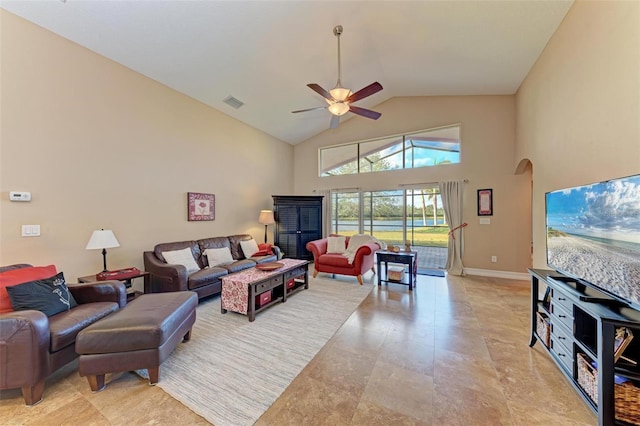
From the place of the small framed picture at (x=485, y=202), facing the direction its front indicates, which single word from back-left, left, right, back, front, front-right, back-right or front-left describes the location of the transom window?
right

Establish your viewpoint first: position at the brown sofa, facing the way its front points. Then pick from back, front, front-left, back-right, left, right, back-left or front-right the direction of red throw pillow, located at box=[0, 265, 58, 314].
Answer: right

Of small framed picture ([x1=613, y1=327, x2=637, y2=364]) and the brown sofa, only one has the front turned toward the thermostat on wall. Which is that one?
the small framed picture

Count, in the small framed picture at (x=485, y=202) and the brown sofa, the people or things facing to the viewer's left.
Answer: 0

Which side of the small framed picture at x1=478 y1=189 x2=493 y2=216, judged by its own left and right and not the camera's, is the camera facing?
front

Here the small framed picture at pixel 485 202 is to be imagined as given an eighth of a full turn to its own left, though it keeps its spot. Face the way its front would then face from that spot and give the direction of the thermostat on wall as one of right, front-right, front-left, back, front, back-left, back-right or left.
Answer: right

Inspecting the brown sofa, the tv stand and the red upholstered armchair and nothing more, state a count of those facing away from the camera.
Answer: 0

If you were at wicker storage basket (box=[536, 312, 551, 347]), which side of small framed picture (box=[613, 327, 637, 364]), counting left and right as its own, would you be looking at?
right

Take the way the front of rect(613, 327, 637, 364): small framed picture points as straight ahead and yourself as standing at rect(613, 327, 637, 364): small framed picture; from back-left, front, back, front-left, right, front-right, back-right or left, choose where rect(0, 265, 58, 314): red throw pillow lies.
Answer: front

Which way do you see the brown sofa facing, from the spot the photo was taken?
facing the viewer and to the right of the viewer

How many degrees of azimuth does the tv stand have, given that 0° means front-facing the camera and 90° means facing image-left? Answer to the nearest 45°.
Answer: approximately 45°

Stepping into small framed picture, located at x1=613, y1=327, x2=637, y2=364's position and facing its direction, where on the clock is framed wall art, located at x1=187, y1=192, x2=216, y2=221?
The framed wall art is roughly at 1 o'clock from the small framed picture.

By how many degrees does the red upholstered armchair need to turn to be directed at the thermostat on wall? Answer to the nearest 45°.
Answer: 0° — it already faces it

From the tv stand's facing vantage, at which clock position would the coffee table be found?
The coffee table is roughly at 1 o'clock from the tv stand.

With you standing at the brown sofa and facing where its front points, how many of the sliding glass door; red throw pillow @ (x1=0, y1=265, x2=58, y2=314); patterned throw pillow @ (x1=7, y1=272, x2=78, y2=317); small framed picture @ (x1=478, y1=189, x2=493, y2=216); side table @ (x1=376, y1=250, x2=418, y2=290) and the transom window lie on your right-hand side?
2

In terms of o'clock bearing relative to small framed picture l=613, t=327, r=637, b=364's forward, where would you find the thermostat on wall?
The thermostat on wall is roughly at 12 o'clock from the small framed picture.

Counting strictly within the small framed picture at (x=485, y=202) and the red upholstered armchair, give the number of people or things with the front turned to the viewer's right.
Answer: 0

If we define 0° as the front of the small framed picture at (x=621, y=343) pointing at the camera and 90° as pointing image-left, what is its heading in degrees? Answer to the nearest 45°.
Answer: approximately 45°

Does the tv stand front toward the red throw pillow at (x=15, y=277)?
yes

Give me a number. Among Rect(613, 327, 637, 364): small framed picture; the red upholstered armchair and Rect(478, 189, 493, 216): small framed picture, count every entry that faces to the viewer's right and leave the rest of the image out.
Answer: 0

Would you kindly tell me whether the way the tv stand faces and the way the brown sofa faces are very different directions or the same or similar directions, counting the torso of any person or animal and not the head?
very different directions

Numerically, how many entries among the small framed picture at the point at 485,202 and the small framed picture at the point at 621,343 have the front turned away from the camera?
0
